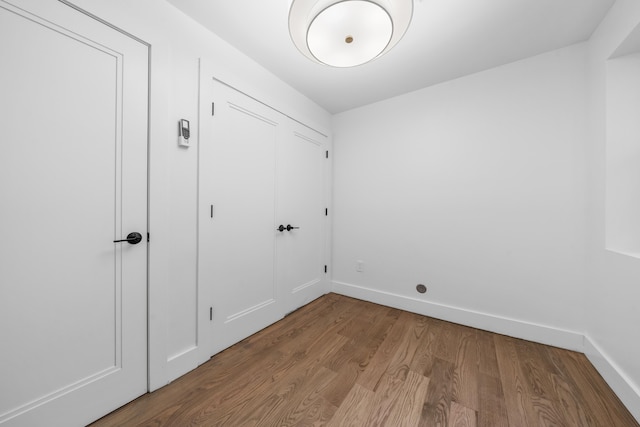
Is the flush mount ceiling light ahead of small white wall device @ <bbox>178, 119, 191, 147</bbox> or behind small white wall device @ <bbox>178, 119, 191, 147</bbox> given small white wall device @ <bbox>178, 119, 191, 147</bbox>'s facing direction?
ahead

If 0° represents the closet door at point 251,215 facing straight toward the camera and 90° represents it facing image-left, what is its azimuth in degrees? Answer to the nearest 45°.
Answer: approximately 315°

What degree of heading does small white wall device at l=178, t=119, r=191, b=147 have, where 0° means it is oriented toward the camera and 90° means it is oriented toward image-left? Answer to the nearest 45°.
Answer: approximately 315°

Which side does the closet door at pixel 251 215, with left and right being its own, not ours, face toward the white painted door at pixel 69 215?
right

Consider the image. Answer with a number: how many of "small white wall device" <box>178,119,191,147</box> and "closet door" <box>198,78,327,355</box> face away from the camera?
0

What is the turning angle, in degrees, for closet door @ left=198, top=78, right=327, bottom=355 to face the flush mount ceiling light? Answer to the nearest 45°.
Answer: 0° — it already faces it

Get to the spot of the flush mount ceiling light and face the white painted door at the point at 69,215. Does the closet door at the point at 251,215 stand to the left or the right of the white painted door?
right
